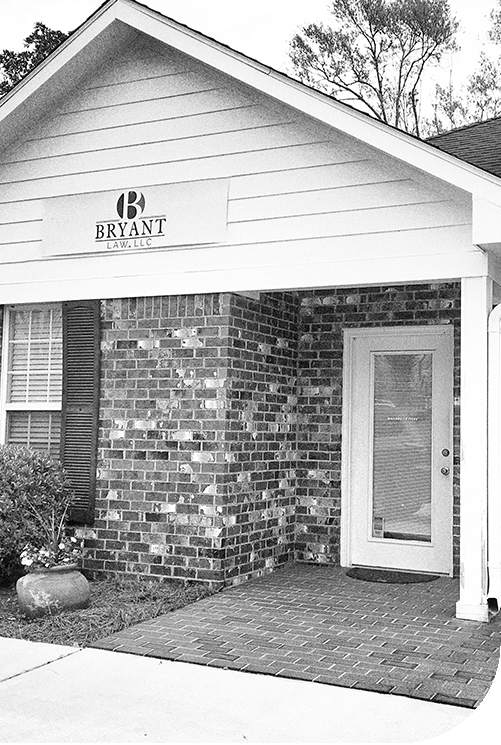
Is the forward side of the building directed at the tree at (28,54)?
no

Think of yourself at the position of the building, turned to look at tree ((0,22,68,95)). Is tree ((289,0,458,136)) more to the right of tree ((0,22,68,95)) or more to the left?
right

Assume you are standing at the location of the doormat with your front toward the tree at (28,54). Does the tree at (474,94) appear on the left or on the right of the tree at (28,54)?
right

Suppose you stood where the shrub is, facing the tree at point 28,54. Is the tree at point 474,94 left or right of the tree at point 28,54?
right

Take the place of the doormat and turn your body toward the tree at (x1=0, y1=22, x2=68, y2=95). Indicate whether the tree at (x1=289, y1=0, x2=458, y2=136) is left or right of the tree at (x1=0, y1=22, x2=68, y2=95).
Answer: right

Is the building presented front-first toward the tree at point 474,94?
no

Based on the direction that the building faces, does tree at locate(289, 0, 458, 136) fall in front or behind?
behind

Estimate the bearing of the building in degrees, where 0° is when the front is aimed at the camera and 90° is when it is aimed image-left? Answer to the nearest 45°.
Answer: approximately 45°
